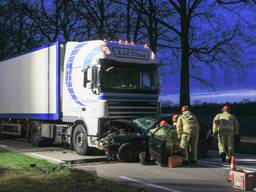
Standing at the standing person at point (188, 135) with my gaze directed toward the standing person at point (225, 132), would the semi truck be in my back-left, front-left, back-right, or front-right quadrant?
back-left

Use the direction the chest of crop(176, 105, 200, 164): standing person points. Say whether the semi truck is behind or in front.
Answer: in front

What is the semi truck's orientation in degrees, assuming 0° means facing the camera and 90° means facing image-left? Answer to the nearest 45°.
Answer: approximately 315°

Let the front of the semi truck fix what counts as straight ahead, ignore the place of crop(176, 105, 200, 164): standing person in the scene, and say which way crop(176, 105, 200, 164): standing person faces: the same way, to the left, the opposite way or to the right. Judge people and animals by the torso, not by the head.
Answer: the opposite way

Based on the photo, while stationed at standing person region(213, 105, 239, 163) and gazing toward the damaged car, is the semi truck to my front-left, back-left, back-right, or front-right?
front-right

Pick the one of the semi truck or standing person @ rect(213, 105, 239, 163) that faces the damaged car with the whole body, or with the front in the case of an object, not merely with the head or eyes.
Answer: the semi truck

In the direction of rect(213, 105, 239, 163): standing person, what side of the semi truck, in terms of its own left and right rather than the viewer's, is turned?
front
